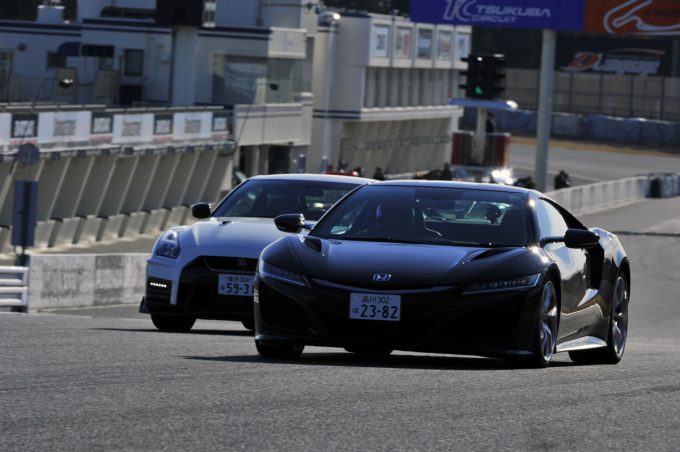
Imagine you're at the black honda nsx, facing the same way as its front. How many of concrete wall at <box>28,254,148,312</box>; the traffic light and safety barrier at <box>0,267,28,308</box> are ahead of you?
0

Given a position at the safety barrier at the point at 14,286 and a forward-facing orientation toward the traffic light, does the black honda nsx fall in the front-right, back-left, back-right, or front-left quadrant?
back-right

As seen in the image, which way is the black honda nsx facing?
toward the camera

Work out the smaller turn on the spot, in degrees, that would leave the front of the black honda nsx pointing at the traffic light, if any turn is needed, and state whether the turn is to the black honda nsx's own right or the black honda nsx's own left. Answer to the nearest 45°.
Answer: approximately 180°

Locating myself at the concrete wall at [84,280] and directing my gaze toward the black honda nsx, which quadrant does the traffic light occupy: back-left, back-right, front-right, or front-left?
back-left

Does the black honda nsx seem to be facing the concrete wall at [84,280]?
no

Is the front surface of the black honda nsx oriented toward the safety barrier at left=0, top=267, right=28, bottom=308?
no
